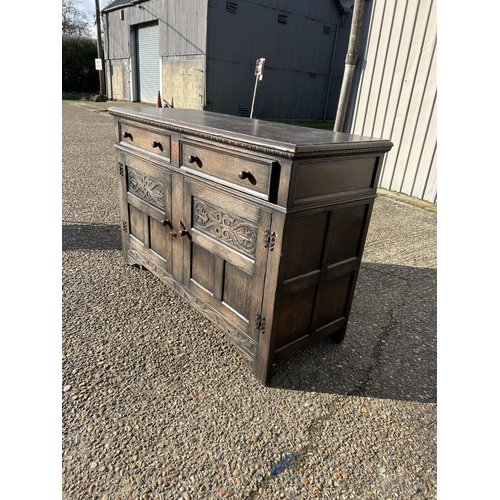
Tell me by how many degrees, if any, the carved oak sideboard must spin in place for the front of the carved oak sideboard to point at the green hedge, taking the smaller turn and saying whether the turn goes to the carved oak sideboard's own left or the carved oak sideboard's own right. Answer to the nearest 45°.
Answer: approximately 90° to the carved oak sideboard's own right

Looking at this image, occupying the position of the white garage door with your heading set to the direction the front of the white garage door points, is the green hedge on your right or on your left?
on your right

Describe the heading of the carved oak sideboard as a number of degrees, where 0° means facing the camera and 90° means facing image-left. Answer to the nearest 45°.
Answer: approximately 45°

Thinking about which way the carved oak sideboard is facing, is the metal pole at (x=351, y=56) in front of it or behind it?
behind
